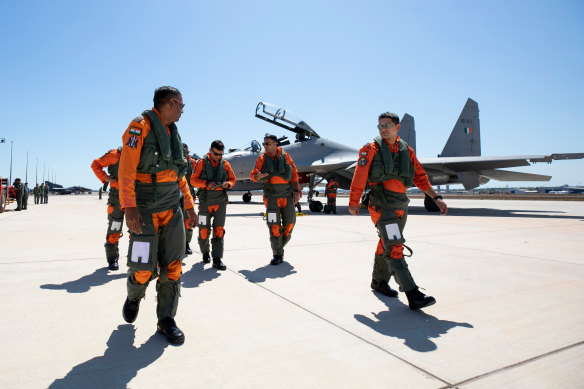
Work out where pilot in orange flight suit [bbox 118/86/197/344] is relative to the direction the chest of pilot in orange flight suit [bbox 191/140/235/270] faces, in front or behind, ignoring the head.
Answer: in front

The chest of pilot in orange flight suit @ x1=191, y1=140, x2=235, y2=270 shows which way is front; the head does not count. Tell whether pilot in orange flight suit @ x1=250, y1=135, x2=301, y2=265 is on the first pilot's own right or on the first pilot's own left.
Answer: on the first pilot's own left

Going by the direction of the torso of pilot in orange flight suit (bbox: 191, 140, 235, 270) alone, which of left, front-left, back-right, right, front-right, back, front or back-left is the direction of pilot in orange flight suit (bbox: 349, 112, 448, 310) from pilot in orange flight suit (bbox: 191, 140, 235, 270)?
front-left

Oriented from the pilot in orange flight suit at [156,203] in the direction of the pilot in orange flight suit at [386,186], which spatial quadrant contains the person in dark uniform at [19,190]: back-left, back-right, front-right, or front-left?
back-left

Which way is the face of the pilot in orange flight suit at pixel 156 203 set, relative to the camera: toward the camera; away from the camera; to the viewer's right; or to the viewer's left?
to the viewer's right

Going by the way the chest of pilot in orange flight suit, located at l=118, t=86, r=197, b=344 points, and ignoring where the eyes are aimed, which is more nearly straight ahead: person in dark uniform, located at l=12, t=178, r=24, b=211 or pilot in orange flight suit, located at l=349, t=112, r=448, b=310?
the pilot in orange flight suit

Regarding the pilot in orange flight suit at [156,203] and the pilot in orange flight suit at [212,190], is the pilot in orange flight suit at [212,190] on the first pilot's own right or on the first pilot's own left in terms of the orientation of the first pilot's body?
on the first pilot's own left

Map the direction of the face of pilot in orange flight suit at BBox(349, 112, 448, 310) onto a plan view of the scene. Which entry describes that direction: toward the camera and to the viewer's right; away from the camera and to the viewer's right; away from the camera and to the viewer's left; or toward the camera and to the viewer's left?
toward the camera and to the viewer's left

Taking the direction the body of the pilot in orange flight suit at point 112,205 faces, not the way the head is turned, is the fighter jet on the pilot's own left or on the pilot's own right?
on the pilot's own left

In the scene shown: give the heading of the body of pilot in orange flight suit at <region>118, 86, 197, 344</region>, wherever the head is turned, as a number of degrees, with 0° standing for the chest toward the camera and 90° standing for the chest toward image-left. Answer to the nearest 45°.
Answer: approximately 315°

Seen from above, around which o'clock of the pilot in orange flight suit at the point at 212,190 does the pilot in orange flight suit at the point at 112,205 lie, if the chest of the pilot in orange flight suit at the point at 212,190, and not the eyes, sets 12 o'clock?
the pilot in orange flight suit at the point at 112,205 is roughly at 3 o'clock from the pilot in orange flight suit at the point at 212,190.
